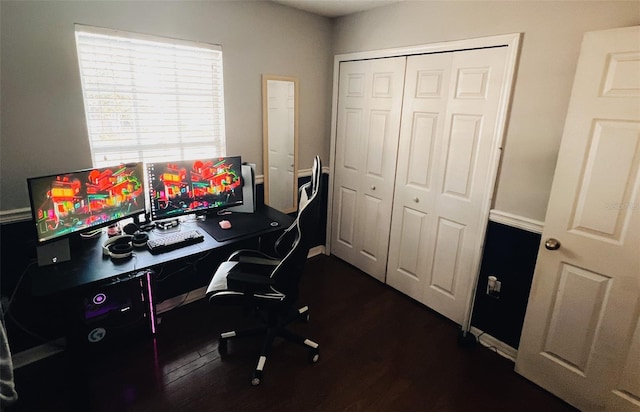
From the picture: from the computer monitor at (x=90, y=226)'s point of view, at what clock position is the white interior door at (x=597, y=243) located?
The white interior door is roughly at 12 o'clock from the computer monitor.

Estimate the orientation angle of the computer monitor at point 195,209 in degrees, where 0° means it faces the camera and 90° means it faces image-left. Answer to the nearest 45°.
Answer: approximately 315°

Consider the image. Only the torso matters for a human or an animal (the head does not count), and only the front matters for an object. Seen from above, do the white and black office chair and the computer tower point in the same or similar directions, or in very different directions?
very different directions

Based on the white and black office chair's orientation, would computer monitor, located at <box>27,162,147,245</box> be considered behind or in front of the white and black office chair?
in front

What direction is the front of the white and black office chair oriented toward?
to the viewer's left

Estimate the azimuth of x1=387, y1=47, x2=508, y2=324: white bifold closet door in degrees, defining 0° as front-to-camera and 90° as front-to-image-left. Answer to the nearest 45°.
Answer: approximately 45°

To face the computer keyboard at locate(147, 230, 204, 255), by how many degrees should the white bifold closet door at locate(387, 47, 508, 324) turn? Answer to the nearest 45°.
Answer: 0° — it already faces it
